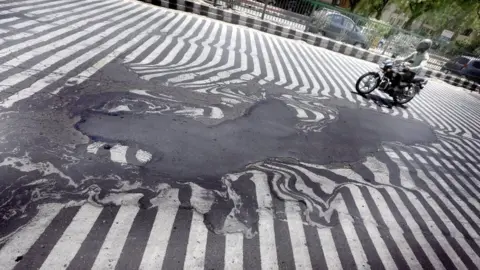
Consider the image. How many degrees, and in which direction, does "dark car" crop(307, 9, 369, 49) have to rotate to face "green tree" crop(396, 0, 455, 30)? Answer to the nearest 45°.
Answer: approximately 45° to its left

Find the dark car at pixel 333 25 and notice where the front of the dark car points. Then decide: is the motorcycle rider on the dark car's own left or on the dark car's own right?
on the dark car's own right

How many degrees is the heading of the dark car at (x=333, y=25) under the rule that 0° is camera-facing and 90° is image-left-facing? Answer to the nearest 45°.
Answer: approximately 270°

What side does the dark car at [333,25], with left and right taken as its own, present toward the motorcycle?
right
